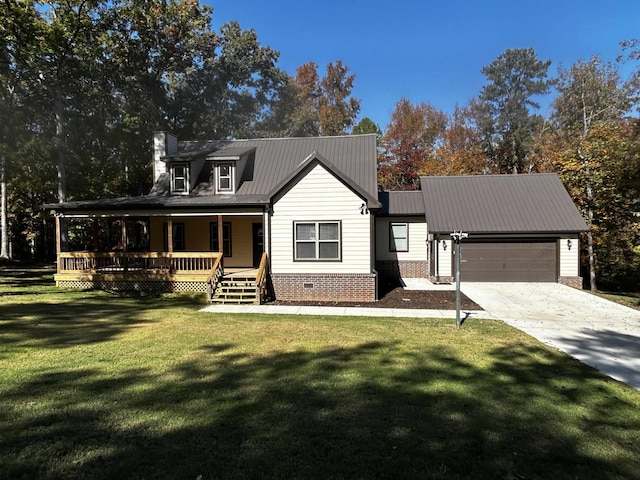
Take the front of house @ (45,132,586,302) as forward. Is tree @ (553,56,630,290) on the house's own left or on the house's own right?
on the house's own left

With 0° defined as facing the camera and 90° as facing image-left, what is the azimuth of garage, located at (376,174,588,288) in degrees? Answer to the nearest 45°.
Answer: approximately 0°

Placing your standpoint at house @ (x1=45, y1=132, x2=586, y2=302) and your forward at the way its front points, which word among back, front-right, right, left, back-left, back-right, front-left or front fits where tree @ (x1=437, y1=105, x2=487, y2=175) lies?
back-left

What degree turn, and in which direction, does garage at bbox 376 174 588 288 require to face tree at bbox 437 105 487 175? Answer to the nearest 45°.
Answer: approximately 180°

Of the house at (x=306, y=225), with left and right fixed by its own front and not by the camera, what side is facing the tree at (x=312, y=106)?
back

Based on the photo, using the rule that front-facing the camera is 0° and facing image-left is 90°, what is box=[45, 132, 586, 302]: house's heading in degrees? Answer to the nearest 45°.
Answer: approximately 0°

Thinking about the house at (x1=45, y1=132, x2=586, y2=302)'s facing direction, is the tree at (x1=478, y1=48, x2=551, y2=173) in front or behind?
behind
